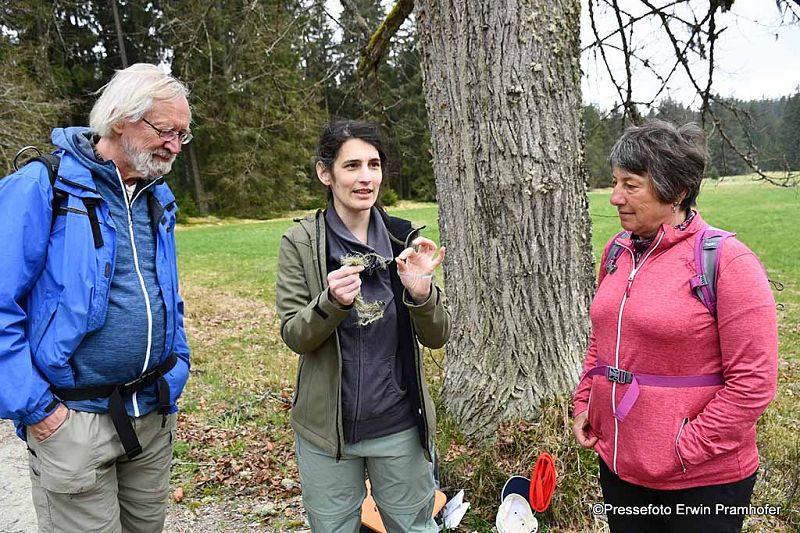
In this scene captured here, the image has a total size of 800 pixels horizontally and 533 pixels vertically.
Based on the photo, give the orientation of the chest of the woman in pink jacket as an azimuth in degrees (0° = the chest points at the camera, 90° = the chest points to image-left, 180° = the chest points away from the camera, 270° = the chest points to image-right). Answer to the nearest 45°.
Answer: approximately 45°

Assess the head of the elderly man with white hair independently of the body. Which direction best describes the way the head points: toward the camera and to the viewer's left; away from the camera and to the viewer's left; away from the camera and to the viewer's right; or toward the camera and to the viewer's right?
toward the camera and to the viewer's right

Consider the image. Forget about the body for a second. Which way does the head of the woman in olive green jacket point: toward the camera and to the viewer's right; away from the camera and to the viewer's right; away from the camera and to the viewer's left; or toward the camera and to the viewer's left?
toward the camera and to the viewer's right

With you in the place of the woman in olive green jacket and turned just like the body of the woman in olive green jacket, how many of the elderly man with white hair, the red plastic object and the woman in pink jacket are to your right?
1

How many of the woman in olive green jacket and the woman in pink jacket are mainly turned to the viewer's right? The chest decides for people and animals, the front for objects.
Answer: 0

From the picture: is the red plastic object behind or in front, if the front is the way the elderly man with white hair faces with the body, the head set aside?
in front

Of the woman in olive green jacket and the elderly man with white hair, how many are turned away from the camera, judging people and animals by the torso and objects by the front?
0

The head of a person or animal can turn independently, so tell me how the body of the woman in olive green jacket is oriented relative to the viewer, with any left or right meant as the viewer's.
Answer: facing the viewer

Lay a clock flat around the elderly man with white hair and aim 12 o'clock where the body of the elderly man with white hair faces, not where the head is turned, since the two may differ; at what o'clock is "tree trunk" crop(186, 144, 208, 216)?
The tree trunk is roughly at 8 o'clock from the elderly man with white hair.

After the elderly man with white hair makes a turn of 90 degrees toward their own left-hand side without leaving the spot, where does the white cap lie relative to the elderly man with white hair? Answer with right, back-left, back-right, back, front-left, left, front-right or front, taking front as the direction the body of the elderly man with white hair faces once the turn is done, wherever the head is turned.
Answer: front-right

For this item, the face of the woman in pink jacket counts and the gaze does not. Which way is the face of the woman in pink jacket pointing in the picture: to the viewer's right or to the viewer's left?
to the viewer's left

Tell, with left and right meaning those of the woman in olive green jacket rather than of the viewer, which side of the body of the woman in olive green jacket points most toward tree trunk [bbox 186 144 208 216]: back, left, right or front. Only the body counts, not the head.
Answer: back

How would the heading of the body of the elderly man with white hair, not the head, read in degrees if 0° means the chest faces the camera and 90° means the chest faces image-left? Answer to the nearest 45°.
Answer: approximately 315°
